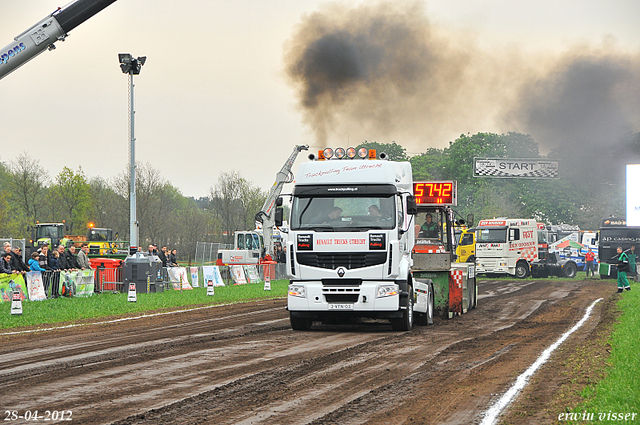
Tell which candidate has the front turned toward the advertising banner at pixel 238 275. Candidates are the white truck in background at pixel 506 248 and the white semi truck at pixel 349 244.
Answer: the white truck in background

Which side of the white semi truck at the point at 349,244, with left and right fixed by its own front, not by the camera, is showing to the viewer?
front

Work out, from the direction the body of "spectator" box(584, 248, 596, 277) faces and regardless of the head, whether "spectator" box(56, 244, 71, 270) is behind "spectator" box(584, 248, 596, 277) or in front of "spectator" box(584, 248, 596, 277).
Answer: in front

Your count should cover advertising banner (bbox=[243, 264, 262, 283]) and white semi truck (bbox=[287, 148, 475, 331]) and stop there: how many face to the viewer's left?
0

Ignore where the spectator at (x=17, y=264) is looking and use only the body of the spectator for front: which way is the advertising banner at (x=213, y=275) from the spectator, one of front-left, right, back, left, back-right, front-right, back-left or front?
front-left

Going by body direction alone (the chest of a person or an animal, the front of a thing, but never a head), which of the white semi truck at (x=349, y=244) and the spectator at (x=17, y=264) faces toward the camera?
the white semi truck

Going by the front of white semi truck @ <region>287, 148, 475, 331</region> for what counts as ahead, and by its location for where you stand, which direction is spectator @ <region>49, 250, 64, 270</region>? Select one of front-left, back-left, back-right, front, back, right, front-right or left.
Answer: back-right

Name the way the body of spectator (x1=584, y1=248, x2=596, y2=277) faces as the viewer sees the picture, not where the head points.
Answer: toward the camera

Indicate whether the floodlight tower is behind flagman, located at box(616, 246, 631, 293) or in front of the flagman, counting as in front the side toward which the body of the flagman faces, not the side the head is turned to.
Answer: in front

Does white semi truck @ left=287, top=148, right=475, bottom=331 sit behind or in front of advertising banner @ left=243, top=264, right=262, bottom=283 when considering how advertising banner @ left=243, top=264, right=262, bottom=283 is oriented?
in front

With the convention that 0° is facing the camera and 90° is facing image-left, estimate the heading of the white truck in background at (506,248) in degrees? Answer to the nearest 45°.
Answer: approximately 45°
